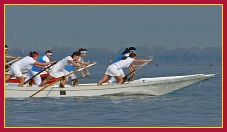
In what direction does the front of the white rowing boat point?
to the viewer's right
